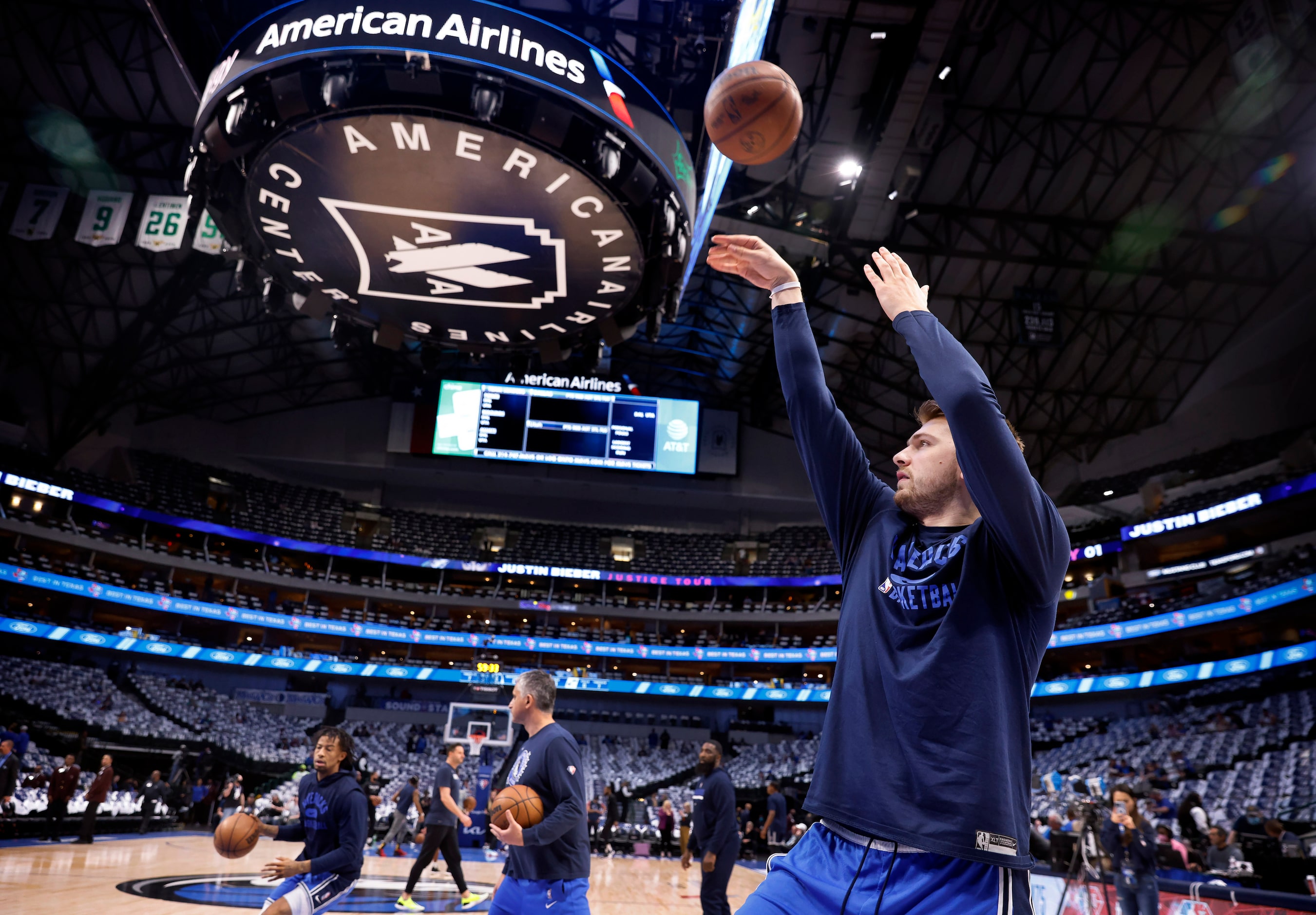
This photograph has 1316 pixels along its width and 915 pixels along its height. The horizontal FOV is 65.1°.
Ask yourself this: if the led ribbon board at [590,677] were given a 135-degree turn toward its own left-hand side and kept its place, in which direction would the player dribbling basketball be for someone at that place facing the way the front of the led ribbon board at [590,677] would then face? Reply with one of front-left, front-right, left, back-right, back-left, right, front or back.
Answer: back-right

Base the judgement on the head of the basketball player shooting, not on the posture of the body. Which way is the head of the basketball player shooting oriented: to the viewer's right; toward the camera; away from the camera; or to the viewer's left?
to the viewer's left

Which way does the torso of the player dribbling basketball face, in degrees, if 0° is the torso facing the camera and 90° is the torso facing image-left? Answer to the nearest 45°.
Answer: approximately 45°

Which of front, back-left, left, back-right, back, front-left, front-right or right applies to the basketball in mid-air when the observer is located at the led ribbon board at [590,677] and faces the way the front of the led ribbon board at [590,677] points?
front

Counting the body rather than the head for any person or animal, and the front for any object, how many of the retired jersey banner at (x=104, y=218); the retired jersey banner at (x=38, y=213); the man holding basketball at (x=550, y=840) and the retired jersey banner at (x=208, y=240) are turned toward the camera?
3

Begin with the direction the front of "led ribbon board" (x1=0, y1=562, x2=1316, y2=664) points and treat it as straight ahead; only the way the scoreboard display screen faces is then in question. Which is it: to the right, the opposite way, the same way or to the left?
the same way

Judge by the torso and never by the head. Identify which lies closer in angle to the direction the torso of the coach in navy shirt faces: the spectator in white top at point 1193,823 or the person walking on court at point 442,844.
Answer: the person walking on court

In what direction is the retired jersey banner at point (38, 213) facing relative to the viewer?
toward the camera

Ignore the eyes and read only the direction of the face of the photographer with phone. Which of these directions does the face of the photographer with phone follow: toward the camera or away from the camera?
toward the camera

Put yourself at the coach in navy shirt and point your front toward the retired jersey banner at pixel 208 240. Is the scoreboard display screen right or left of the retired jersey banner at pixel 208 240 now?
right

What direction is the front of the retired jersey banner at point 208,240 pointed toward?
toward the camera

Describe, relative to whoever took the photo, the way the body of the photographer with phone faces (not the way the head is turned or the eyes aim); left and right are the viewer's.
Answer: facing the viewer
